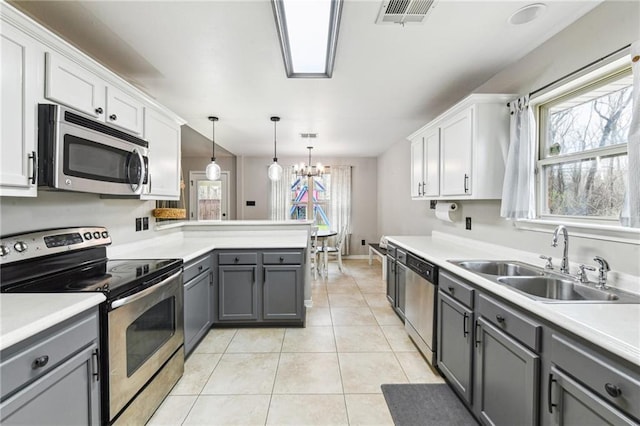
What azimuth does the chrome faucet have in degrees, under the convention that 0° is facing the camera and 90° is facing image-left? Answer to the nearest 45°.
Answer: approximately 45°

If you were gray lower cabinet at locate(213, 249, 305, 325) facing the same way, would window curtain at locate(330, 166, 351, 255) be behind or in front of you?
behind

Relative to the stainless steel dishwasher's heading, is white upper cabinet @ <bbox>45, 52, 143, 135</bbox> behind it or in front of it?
in front

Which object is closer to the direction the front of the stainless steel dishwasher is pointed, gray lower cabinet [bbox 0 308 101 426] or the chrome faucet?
the gray lower cabinet

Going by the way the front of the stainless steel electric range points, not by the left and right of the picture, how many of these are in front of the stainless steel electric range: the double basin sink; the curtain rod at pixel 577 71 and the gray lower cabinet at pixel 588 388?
3

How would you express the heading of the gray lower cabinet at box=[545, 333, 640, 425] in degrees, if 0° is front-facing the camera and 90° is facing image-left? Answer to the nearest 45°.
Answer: approximately 45°

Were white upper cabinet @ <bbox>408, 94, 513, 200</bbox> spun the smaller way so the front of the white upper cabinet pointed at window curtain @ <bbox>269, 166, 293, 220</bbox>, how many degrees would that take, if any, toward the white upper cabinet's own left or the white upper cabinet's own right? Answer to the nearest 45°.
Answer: approximately 90° to the white upper cabinet's own right

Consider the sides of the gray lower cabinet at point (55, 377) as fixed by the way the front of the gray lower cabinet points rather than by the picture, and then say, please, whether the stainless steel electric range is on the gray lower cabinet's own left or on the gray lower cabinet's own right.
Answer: on the gray lower cabinet's own left

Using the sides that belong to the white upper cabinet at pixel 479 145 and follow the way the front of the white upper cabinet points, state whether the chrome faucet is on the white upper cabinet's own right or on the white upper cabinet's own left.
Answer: on the white upper cabinet's own left

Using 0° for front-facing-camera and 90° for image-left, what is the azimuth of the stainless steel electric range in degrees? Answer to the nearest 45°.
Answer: approximately 315°

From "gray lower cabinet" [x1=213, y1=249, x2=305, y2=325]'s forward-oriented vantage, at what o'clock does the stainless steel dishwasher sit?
The stainless steel dishwasher is roughly at 10 o'clock from the gray lower cabinet.

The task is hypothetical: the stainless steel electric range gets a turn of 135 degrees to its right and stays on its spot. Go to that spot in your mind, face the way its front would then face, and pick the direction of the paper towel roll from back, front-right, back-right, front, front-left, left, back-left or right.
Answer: back

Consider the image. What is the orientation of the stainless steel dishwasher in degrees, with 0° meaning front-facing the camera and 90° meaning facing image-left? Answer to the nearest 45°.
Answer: approximately 45°

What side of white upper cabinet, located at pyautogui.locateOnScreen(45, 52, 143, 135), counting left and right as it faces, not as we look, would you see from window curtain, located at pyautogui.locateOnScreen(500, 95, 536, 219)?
front

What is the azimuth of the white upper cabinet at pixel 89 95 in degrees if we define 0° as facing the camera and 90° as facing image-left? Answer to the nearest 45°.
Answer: approximately 315°

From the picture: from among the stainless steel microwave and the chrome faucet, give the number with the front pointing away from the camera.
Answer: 0

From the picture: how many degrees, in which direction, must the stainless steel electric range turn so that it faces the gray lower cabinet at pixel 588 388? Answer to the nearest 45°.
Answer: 0° — it already faces it
